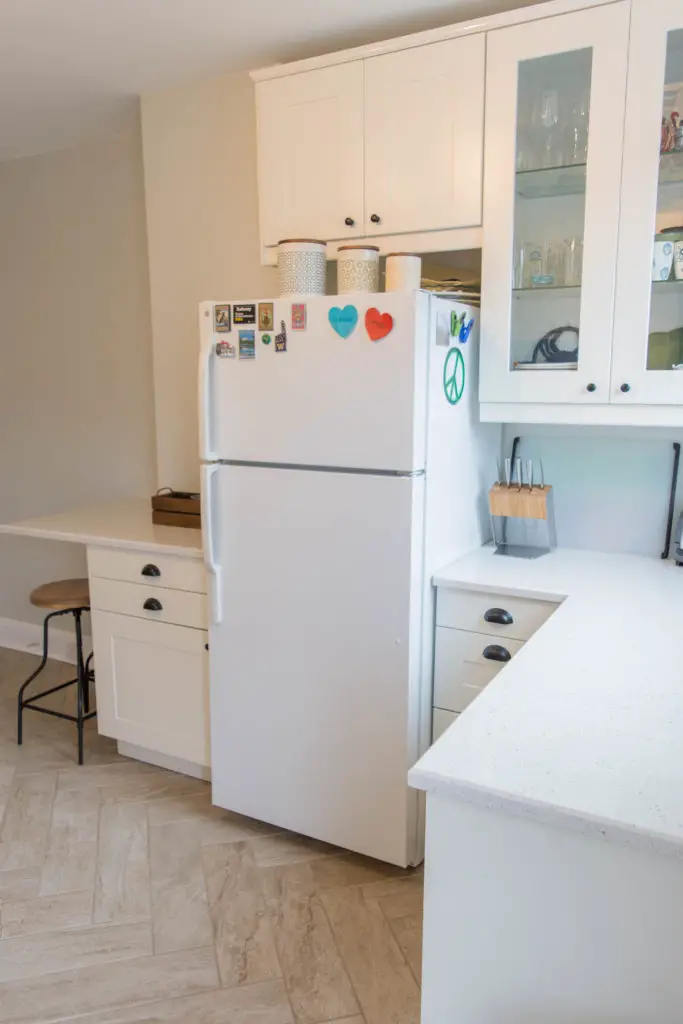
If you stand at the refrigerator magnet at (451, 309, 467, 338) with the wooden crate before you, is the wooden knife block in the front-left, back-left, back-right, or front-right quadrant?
back-right

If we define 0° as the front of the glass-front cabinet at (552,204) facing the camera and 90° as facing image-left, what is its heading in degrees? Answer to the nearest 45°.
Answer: approximately 45°

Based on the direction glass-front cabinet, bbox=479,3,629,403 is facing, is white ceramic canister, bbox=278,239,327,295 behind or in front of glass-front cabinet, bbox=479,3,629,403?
in front

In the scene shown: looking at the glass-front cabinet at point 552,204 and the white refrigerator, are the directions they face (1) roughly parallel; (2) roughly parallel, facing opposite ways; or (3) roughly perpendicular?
roughly parallel

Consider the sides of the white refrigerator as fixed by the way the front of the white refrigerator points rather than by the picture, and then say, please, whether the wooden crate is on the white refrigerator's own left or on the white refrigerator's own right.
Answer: on the white refrigerator's own right

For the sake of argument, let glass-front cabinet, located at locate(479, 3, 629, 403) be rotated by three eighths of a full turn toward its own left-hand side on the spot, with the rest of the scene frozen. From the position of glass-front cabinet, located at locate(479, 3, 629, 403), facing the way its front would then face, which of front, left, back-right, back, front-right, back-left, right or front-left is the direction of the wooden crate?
back

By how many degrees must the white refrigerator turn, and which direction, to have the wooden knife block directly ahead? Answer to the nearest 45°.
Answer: approximately 135° to its left

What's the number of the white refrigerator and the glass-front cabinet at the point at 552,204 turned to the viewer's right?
0

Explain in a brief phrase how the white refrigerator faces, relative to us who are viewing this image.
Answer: facing the viewer and to the left of the viewer
